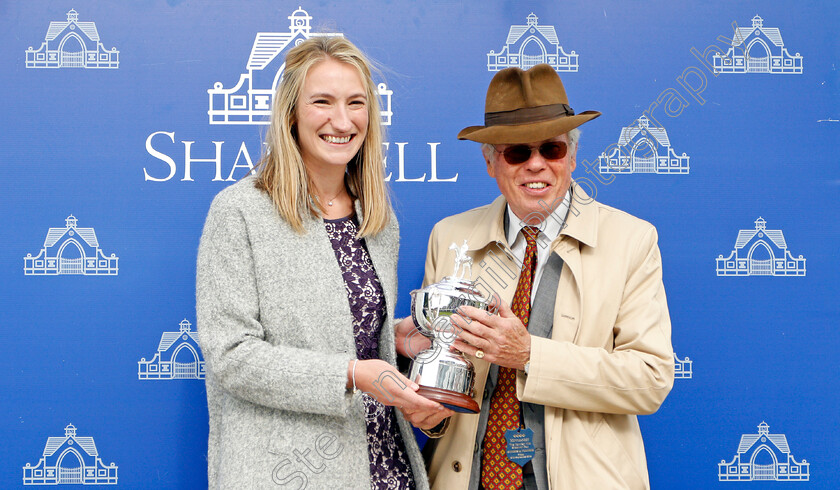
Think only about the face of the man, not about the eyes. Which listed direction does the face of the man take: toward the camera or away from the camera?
toward the camera

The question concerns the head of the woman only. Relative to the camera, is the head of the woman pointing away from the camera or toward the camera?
toward the camera

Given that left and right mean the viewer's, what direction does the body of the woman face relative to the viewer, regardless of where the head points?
facing the viewer and to the right of the viewer

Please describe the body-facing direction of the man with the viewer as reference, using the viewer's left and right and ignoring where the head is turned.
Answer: facing the viewer and to the left of the viewer

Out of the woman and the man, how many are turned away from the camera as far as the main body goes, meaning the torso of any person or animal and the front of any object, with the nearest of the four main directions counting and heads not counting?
0
